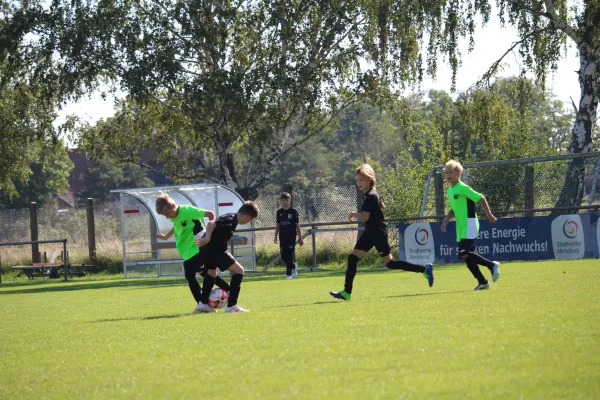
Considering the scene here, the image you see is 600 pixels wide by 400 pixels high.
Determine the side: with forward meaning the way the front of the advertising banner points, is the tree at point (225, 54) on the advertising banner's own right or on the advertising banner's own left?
on the advertising banner's own right

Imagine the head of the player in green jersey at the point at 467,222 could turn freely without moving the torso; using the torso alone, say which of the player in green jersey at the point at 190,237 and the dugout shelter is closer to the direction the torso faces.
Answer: the player in green jersey

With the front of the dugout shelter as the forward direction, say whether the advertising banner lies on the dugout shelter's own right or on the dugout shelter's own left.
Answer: on the dugout shelter's own left

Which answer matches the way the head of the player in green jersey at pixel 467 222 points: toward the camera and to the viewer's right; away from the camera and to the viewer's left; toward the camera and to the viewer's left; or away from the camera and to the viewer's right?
toward the camera and to the viewer's left

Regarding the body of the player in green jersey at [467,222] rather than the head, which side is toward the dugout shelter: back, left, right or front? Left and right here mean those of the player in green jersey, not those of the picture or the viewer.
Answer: right

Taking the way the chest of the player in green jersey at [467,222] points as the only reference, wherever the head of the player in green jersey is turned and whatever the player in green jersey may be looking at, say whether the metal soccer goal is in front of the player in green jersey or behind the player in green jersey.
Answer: behind

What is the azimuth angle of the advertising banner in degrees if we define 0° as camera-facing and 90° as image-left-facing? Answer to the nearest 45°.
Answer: approximately 0°

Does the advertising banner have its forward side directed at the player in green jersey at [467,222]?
yes

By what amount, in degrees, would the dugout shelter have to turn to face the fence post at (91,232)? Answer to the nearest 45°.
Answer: approximately 90° to its right

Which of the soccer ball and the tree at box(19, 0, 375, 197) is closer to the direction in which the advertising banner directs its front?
the soccer ball
